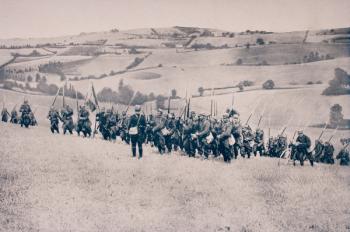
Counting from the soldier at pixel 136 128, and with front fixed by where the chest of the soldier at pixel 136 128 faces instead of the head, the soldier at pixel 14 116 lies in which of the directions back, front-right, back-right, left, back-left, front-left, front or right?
back-right

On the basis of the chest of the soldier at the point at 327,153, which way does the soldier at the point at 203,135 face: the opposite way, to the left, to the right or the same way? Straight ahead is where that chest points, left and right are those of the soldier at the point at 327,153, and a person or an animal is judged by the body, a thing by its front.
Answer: the same way

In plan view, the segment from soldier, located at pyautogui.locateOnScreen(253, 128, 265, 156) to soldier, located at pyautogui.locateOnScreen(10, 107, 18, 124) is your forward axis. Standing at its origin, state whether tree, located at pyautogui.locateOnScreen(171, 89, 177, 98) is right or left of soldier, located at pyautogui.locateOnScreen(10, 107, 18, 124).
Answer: right

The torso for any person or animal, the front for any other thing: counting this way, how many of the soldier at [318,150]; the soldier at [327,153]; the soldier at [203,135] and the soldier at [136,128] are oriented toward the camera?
1

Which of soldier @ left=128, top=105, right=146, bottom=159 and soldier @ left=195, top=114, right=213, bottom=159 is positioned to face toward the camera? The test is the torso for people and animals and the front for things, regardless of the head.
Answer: soldier @ left=128, top=105, right=146, bottom=159

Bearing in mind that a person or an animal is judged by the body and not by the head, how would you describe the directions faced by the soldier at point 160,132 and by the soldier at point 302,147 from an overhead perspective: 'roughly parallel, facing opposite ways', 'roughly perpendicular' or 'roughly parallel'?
roughly parallel

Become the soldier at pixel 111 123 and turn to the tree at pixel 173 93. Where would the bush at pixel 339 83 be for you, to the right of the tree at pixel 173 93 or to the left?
right

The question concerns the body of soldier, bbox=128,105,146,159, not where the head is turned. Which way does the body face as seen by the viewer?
toward the camera

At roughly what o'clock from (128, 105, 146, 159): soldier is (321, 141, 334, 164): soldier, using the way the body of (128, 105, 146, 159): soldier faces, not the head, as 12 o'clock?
(321, 141, 334, 164): soldier is roughly at 8 o'clock from (128, 105, 146, 159): soldier.

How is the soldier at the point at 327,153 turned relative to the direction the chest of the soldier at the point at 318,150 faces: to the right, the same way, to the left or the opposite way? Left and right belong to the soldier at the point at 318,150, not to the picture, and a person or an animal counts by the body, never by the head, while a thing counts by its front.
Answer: the same way
